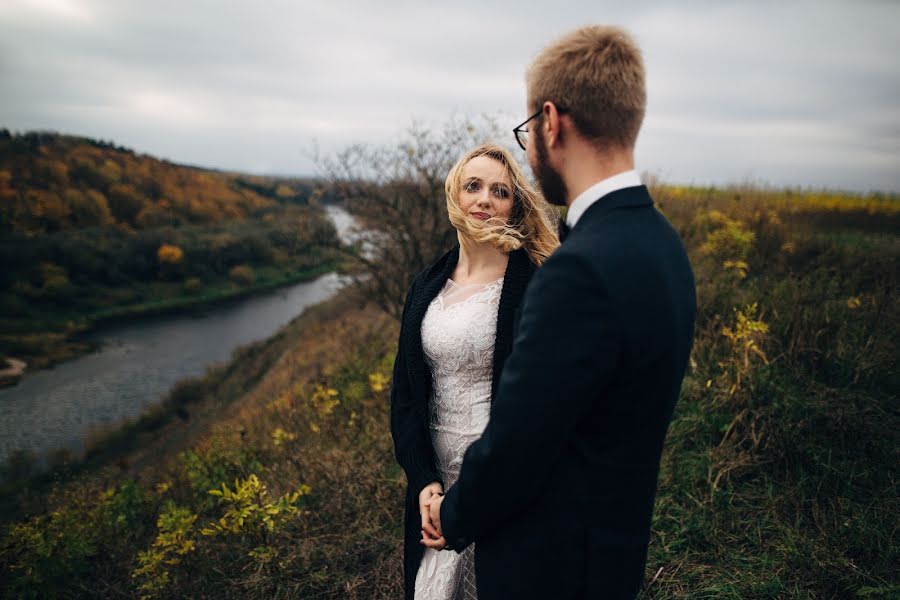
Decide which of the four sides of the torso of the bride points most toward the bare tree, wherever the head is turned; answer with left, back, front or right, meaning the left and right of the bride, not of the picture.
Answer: back

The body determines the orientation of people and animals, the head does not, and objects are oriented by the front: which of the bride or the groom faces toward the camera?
the bride

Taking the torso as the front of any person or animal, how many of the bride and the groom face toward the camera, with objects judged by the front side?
1

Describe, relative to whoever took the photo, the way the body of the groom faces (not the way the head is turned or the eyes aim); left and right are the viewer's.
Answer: facing away from the viewer and to the left of the viewer

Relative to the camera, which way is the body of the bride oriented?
toward the camera

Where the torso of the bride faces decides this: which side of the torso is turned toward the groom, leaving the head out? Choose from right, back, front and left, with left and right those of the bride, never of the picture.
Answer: front
